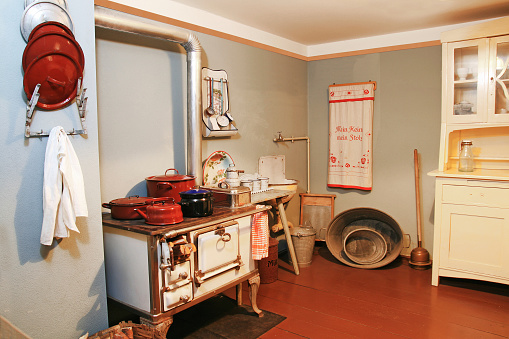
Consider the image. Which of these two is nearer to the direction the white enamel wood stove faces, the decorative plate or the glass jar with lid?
the glass jar with lid

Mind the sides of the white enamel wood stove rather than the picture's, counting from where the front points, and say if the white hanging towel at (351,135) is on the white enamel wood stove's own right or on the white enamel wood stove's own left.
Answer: on the white enamel wood stove's own left

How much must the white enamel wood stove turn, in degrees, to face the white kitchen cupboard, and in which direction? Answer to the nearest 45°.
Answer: approximately 45° to its left

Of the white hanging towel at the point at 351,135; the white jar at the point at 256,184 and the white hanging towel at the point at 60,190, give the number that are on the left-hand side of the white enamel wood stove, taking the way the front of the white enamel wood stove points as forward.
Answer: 2

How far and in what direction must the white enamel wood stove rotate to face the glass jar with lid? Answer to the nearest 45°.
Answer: approximately 45° to its left

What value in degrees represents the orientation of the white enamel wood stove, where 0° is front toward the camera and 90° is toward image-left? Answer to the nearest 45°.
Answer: approximately 315°
